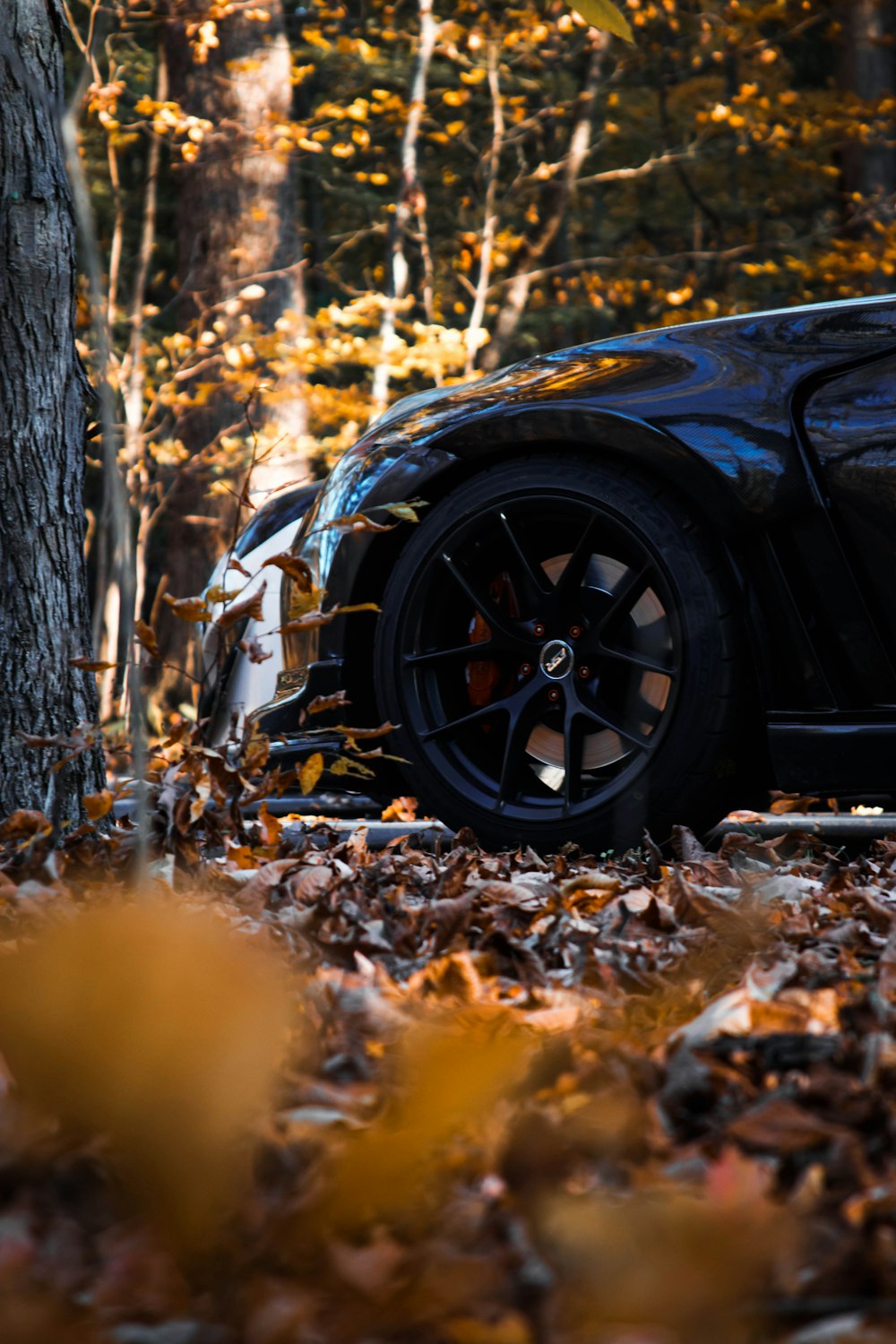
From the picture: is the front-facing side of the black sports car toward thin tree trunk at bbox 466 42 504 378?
no

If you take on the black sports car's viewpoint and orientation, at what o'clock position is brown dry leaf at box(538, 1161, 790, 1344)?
The brown dry leaf is roughly at 9 o'clock from the black sports car.

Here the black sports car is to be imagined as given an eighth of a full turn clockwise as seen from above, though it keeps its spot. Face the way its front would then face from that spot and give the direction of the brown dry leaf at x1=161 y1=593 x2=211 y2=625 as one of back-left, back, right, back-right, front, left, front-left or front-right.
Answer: left

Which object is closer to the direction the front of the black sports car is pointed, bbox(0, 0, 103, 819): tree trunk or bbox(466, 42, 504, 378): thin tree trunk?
the tree trunk

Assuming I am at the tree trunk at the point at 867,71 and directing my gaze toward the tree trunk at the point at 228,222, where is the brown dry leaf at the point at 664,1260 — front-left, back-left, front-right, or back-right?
front-left

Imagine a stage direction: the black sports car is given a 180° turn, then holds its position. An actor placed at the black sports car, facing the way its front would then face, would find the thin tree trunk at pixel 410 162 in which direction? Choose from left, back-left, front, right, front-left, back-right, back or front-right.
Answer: left

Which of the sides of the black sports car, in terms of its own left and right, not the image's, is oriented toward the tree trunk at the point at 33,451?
front

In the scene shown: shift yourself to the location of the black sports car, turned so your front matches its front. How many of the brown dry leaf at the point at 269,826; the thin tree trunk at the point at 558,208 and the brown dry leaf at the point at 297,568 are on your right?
1

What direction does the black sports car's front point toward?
to the viewer's left

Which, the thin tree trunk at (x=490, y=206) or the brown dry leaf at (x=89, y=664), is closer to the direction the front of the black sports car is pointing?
the brown dry leaf

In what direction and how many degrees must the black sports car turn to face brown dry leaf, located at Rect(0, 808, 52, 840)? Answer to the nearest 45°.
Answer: approximately 45° to its left

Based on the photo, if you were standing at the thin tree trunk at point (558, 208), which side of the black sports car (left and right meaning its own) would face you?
right

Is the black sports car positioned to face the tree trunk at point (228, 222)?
no

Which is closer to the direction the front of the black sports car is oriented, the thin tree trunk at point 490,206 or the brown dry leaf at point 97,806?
the brown dry leaf
